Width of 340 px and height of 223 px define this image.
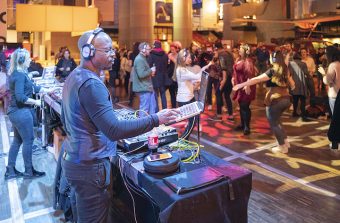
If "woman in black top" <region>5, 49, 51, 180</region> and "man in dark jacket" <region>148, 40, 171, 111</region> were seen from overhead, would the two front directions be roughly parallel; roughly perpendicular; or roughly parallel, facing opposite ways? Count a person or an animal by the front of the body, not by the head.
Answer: roughly perpendicular

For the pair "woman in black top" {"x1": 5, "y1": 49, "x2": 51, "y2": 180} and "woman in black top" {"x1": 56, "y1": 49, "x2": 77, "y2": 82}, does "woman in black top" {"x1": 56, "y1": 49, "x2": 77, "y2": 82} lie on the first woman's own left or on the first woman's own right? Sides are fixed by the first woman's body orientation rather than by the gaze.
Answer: on the first woman's own left

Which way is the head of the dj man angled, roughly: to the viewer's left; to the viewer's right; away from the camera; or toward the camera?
to the viewer's right

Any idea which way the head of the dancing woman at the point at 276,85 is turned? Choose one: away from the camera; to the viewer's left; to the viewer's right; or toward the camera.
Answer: to the viewer's left

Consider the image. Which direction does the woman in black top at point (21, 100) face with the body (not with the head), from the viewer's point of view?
to the viewer's right
